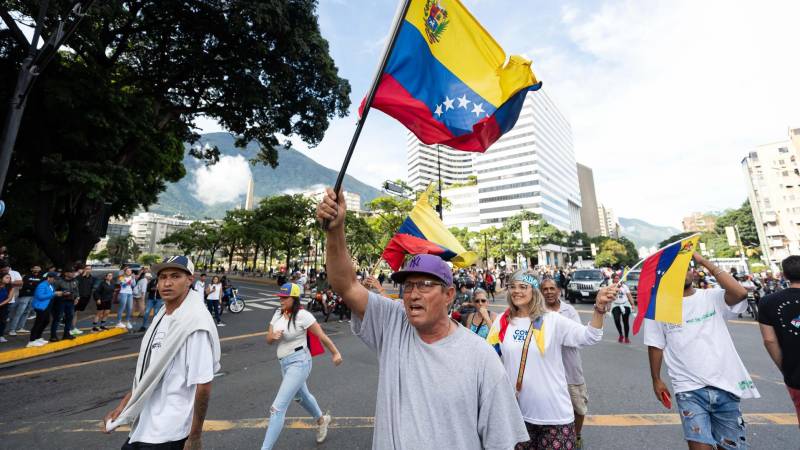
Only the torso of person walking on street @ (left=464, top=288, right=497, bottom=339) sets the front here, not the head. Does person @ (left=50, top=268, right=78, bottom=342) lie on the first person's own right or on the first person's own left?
on the first person's own right

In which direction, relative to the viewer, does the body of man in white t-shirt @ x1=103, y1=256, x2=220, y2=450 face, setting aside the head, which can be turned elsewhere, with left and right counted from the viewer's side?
facing the viewer and to the left of the viewer

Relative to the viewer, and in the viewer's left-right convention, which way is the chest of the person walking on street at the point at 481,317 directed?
facing the viewer

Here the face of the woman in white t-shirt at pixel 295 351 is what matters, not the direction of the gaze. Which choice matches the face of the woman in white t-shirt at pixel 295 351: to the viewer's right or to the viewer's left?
to the viewer's left
